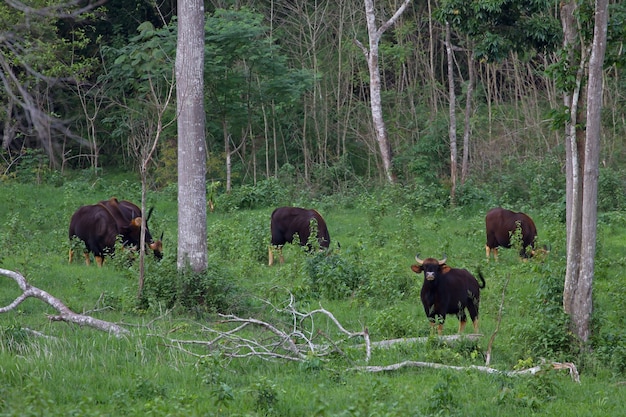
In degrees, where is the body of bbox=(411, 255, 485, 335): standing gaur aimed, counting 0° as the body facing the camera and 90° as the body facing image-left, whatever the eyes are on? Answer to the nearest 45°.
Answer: approximately 45°

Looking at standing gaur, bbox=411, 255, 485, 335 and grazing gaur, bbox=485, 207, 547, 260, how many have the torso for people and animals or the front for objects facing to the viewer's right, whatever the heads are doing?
1

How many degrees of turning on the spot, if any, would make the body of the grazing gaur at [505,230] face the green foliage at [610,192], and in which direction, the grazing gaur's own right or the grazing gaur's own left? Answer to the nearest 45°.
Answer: approximately 45° to the grazing gaur's own left

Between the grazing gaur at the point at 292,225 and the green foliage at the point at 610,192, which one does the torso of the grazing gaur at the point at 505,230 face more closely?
the green foliage

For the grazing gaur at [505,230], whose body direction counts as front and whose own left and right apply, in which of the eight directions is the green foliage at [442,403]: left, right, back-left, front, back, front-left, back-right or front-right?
right

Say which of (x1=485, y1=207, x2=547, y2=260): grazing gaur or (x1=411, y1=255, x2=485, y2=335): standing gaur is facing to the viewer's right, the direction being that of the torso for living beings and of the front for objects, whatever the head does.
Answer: the grazing gaur

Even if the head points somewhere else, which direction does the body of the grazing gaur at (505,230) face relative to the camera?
to the viewer's right

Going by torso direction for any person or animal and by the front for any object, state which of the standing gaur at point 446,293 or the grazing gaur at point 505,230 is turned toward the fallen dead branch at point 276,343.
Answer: the standing gaur

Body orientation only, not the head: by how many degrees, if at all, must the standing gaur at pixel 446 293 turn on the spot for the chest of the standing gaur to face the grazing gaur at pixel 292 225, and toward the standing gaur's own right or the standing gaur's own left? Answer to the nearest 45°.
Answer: approximately 90° to the standing gaur's own right

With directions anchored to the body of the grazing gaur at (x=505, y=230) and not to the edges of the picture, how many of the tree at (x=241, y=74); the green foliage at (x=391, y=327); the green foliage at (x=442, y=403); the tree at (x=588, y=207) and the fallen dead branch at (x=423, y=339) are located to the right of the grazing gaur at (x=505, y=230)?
4

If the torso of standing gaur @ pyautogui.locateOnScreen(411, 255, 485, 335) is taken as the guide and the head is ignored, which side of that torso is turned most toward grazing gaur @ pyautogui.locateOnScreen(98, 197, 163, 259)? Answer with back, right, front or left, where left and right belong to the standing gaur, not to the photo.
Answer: right

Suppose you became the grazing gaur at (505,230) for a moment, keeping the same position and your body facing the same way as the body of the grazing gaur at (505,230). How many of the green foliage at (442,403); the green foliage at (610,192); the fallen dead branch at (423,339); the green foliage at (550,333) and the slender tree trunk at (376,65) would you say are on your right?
3

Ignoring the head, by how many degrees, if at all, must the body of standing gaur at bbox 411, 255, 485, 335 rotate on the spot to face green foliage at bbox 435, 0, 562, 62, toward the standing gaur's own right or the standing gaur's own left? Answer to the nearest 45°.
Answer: approximately 135° to the standing gaur's own right

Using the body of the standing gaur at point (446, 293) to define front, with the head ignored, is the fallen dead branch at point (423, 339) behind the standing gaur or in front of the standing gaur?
in front
